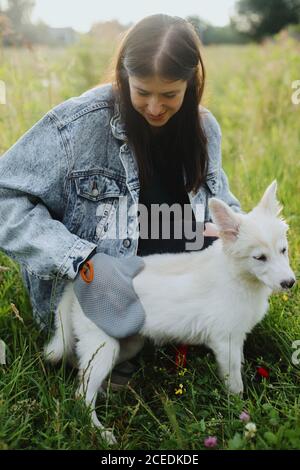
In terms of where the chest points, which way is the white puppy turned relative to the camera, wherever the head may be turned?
to the viewer's right
